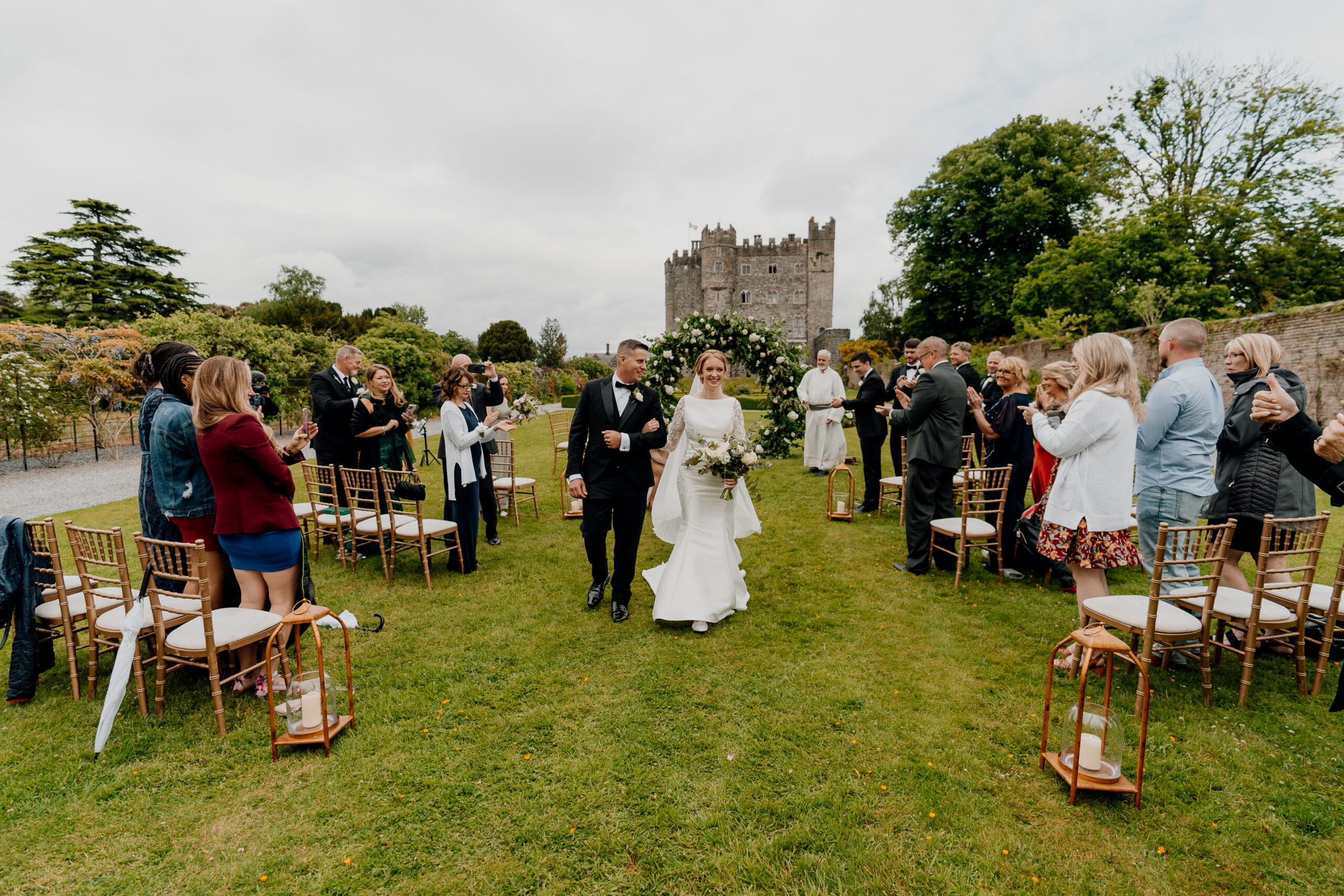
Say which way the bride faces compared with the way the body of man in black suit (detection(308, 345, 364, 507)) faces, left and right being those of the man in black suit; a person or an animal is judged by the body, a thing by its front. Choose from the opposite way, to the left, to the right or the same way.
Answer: to the right

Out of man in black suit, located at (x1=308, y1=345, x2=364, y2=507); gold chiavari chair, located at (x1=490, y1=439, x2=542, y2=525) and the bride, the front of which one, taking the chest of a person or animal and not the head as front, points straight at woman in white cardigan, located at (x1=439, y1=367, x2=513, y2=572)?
the man in black suit

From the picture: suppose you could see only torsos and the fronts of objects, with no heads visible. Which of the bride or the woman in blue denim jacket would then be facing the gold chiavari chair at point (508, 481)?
the woman in blue denim jacket

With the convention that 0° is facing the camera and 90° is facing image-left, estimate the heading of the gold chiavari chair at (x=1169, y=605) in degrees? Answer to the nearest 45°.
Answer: approximately 135°

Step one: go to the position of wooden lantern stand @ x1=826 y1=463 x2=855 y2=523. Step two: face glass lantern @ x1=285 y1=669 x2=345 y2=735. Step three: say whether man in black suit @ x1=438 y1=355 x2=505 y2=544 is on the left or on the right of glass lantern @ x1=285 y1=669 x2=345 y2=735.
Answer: right

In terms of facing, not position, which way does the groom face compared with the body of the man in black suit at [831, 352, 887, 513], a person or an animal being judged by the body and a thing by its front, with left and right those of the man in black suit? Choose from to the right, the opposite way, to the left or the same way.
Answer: to the left

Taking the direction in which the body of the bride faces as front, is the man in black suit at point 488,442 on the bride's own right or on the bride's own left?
on the bride's own right

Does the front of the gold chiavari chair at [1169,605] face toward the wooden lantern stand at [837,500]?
yes

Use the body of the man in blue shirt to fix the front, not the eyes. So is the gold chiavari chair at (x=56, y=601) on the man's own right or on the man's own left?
on the man's own left

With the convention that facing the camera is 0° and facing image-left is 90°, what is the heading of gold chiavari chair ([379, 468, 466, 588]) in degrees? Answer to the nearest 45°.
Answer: approximately 225°

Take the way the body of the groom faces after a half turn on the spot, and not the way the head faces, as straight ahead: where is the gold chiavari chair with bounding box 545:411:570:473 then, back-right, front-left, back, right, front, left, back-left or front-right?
front

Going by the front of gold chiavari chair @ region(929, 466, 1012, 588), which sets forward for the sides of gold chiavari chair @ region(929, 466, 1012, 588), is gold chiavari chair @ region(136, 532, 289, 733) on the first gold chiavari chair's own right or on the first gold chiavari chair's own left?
on the first gold chiavari chair's own left

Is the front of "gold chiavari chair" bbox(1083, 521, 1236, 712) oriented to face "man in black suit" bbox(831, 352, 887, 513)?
yes

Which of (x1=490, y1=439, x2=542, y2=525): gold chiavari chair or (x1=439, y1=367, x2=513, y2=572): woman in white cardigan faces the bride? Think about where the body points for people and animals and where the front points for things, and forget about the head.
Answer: the woman in white cardigan

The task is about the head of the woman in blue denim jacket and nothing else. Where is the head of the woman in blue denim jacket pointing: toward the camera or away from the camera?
away from the camera

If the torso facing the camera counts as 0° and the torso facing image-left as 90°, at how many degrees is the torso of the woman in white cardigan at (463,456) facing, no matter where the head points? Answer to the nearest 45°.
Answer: approximately 315°
